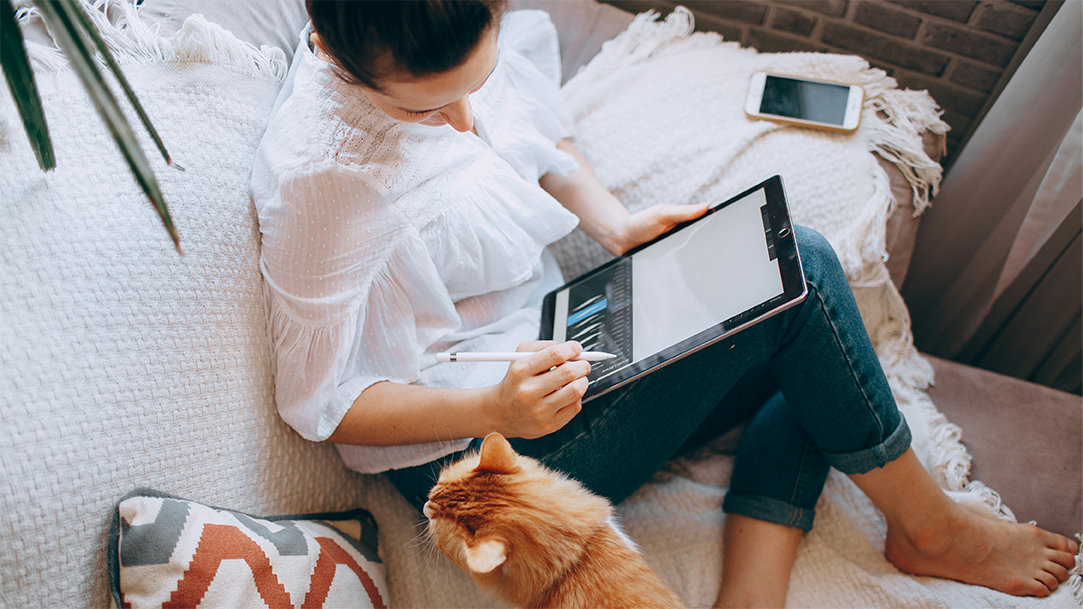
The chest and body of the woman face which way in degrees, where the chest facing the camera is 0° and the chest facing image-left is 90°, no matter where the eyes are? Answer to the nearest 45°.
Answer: approximately 315°
